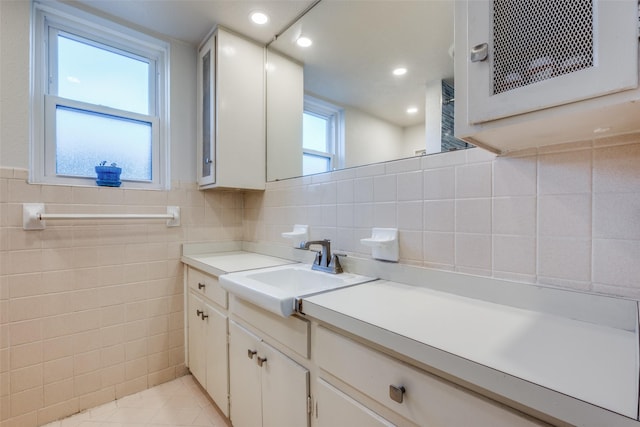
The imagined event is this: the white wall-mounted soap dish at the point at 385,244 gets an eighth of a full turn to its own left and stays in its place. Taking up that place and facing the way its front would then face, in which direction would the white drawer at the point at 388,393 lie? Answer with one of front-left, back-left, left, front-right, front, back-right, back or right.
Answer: front

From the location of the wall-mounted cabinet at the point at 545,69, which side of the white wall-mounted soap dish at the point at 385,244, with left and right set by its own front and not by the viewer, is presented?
left

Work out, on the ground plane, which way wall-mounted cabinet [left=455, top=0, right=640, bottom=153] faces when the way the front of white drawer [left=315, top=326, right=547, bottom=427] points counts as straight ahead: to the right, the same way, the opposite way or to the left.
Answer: the same way

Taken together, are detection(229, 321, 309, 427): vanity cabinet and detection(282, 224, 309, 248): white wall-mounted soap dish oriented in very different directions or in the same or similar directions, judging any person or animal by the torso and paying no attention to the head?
same or similar directions

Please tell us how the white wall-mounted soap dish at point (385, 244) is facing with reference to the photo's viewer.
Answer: facing the viewer and to the left of the viewer

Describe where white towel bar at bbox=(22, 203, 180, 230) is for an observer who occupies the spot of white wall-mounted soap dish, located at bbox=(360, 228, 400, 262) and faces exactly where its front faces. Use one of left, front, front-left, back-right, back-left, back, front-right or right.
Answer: front-right

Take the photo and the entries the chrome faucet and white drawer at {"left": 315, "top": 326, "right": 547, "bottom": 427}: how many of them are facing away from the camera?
0

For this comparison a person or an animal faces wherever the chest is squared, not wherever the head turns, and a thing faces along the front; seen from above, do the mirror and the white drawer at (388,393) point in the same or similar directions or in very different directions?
same or similar directions

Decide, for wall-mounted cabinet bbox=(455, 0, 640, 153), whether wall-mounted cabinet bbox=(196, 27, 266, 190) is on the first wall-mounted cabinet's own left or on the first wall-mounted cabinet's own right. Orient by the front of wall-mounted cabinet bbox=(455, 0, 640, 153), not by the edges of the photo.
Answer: on the first wall-mounted cabinet's own right

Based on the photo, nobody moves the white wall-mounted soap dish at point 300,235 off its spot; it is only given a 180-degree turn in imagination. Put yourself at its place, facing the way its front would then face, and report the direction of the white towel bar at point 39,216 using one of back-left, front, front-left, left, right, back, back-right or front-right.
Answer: back-left

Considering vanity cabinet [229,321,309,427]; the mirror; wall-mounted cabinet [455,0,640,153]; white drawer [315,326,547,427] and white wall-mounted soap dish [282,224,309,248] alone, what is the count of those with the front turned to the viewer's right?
0

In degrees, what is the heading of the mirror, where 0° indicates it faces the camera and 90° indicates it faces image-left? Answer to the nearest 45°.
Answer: approximately 45°

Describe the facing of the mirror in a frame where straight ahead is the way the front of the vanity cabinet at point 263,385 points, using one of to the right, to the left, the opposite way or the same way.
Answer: the same way

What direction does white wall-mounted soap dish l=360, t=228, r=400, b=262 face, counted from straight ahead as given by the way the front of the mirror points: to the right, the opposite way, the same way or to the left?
the same way
